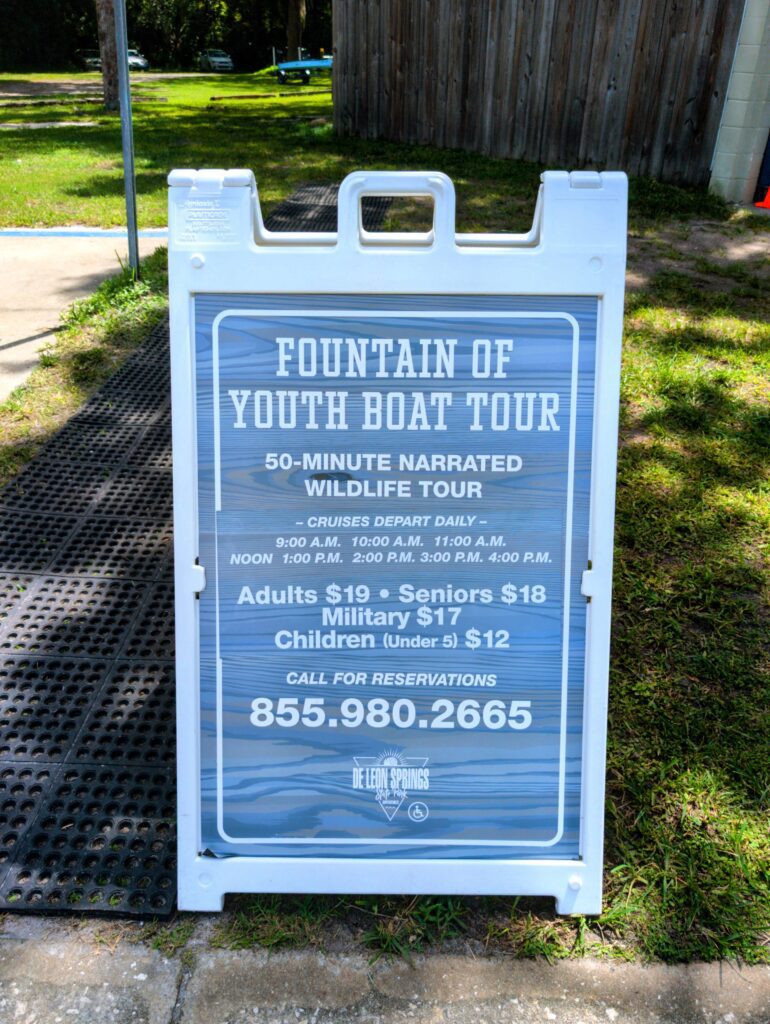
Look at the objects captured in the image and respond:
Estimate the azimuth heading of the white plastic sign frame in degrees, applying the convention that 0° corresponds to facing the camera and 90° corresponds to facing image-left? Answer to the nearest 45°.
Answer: approximately 0°

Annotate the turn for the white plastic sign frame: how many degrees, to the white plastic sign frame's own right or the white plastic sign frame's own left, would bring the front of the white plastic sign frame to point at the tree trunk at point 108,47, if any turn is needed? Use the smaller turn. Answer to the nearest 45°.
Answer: approximately 180°

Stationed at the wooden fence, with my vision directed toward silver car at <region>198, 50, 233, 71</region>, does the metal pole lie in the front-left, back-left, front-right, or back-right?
back-left

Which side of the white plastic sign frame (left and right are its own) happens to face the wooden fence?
back

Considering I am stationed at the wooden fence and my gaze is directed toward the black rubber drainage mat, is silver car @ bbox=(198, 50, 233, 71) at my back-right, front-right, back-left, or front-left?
back-right

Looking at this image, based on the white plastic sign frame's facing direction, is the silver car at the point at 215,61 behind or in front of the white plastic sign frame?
behind

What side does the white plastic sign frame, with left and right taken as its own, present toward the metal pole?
back
